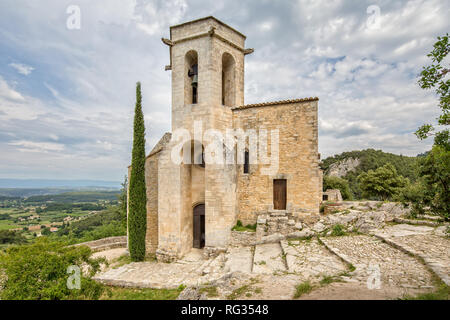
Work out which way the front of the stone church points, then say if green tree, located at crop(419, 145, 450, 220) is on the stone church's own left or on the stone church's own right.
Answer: on the stone church's own left

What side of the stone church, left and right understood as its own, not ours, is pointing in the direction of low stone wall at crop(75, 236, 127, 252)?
right

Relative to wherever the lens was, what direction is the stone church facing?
facing the viewer and to the left of the viewer

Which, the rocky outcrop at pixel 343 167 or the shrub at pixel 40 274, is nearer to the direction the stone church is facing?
the shrub

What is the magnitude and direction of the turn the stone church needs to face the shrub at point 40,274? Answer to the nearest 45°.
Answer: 0° — it already faces it

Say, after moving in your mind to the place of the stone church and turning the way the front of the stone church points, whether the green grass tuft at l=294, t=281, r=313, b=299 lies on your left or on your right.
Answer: on your left

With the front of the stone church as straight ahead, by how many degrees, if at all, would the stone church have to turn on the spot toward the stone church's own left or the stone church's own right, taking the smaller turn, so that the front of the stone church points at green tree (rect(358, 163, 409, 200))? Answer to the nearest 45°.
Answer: approximately 180°
